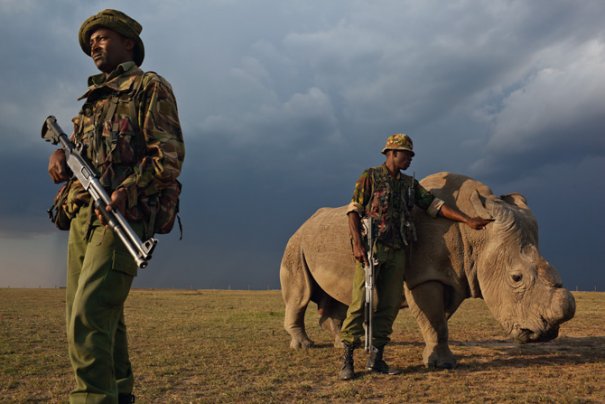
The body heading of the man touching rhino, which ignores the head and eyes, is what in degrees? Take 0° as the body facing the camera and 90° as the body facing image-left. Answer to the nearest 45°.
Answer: approximately 315°

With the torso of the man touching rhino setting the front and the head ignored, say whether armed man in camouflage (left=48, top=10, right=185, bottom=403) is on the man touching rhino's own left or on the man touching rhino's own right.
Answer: on the man touching rhino's own right

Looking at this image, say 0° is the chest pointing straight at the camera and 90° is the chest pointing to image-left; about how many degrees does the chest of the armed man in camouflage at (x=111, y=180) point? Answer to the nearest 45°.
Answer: approximately 45°

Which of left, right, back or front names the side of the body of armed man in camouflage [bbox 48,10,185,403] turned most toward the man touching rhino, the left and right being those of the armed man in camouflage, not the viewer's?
back

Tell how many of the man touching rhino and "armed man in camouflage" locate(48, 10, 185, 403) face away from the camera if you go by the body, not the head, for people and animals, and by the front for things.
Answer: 0
